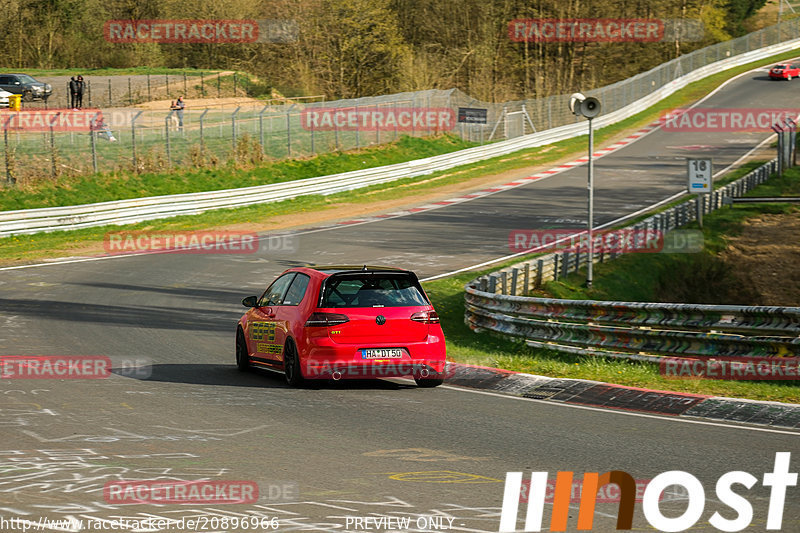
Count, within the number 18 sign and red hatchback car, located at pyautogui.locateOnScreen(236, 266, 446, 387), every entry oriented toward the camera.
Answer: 1

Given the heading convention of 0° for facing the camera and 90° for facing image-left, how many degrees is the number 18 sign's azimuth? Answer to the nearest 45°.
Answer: approximately 0°

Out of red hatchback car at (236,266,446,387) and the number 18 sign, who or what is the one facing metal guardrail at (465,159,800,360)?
the number 18 sign

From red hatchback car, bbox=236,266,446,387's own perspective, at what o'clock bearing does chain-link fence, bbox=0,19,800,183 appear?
The chain-link fence is roughly at 1 o'clock from the red hatchback car.

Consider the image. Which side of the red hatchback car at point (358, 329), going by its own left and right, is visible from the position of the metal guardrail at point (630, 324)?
right

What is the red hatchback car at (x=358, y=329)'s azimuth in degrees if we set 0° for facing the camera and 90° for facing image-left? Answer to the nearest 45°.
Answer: approximately 135°

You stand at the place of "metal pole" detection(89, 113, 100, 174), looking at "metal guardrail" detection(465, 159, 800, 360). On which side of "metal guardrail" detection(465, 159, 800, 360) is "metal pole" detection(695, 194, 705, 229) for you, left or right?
left

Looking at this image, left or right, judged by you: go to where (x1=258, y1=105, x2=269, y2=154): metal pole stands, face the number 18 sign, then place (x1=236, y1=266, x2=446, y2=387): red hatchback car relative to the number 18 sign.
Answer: right

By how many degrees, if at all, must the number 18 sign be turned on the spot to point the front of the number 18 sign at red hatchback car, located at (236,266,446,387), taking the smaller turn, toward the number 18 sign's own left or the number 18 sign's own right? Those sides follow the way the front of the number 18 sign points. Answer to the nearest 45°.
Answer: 0° — it already faces it

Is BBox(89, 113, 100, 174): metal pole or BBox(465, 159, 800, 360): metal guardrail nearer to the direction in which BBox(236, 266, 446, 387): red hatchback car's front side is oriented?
the metal pole

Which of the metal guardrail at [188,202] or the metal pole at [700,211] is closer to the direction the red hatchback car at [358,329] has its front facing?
the metal guardrail
